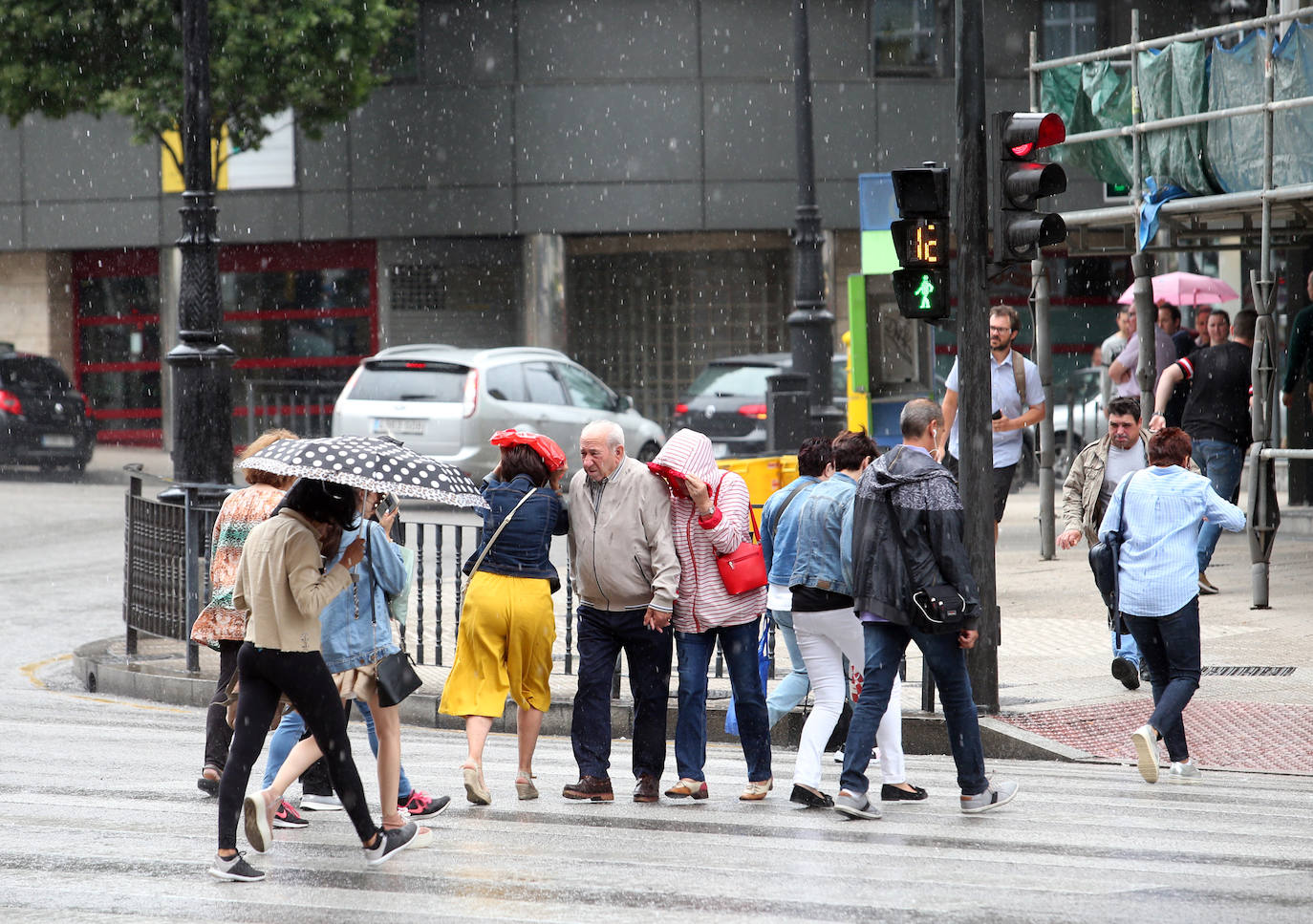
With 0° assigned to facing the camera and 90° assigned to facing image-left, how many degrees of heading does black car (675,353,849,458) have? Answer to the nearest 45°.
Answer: approximately 225°

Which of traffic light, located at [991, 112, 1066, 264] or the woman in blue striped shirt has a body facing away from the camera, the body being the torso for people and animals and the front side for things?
the woman in blue striped shirt

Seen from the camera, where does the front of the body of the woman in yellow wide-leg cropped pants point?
away from the camera

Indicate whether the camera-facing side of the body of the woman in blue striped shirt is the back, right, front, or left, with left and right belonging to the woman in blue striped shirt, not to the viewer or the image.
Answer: back

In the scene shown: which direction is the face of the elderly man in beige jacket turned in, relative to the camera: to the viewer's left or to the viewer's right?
to the viewer's left

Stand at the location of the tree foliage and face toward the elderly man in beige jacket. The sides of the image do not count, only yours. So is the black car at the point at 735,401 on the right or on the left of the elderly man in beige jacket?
left

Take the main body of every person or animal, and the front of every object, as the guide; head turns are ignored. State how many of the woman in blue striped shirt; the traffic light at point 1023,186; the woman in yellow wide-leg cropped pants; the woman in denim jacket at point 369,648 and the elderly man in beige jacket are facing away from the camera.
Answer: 2
